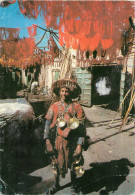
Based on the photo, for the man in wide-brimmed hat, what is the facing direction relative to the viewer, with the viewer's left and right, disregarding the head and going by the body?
facing the viewer
